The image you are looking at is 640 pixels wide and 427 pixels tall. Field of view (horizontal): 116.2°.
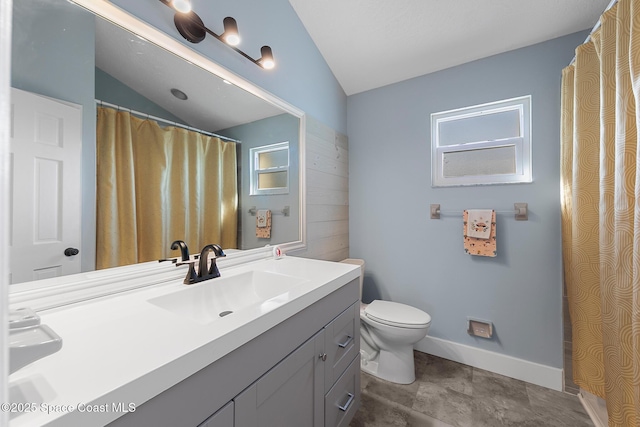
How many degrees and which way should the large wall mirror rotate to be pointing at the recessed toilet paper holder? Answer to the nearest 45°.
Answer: approximately 45° to its left

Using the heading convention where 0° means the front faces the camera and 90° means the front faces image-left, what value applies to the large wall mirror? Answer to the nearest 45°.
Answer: approximately 315°

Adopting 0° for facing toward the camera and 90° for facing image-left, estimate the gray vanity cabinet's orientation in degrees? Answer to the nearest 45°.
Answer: approximately 315°

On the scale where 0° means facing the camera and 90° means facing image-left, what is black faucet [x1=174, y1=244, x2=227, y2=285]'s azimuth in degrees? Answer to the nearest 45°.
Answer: approximately 315°
